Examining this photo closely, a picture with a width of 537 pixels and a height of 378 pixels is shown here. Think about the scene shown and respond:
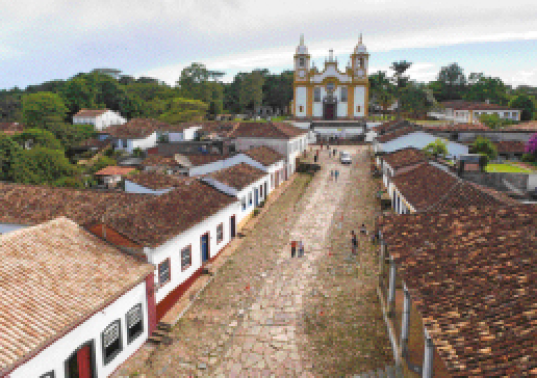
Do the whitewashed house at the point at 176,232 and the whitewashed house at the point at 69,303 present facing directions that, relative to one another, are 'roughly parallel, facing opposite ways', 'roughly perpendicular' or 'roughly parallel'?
roughly parallel

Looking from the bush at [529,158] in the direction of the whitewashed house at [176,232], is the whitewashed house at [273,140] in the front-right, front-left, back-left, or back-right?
front-right

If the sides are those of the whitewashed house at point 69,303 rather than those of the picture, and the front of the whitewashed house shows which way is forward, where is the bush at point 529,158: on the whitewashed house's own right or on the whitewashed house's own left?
on the whitewashed house's own left

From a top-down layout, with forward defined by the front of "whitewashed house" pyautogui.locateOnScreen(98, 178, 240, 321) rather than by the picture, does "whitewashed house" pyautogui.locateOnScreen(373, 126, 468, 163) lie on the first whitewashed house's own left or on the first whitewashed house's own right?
on the first whitewashed house's own left

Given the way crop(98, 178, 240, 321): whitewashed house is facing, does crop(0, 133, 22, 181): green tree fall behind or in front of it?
behind

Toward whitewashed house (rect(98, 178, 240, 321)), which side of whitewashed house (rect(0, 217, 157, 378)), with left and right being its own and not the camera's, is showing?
left

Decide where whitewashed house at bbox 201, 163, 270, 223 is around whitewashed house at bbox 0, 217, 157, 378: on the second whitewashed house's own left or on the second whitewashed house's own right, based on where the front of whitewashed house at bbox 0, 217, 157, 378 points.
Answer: on the second whitewashed house's own left

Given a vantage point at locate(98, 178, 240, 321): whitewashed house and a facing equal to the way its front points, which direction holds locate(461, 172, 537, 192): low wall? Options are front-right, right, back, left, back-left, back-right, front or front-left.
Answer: front-left

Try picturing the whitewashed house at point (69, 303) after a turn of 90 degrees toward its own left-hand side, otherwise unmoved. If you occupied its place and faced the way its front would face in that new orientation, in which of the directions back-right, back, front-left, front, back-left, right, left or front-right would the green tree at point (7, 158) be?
front-left

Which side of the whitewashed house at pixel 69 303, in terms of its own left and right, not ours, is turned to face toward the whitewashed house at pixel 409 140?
left

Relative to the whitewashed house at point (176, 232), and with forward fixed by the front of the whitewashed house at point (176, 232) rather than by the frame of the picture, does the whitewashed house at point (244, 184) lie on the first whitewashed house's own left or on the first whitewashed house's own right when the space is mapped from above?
on the first whitewashed house's own left

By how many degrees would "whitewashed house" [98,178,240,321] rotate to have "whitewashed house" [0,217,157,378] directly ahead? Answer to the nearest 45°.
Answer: approximately 90° to its right

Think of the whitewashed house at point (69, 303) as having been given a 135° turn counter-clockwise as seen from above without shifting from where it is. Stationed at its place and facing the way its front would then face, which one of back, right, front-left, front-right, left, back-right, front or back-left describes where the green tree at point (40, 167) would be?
front

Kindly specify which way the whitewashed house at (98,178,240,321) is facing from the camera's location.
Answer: facing the viewer and to the right of the viewer

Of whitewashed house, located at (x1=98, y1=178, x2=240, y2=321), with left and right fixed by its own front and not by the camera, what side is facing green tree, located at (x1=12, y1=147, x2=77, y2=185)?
back

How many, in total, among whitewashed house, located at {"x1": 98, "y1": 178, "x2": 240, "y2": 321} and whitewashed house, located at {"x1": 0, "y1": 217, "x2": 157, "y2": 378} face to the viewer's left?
0
